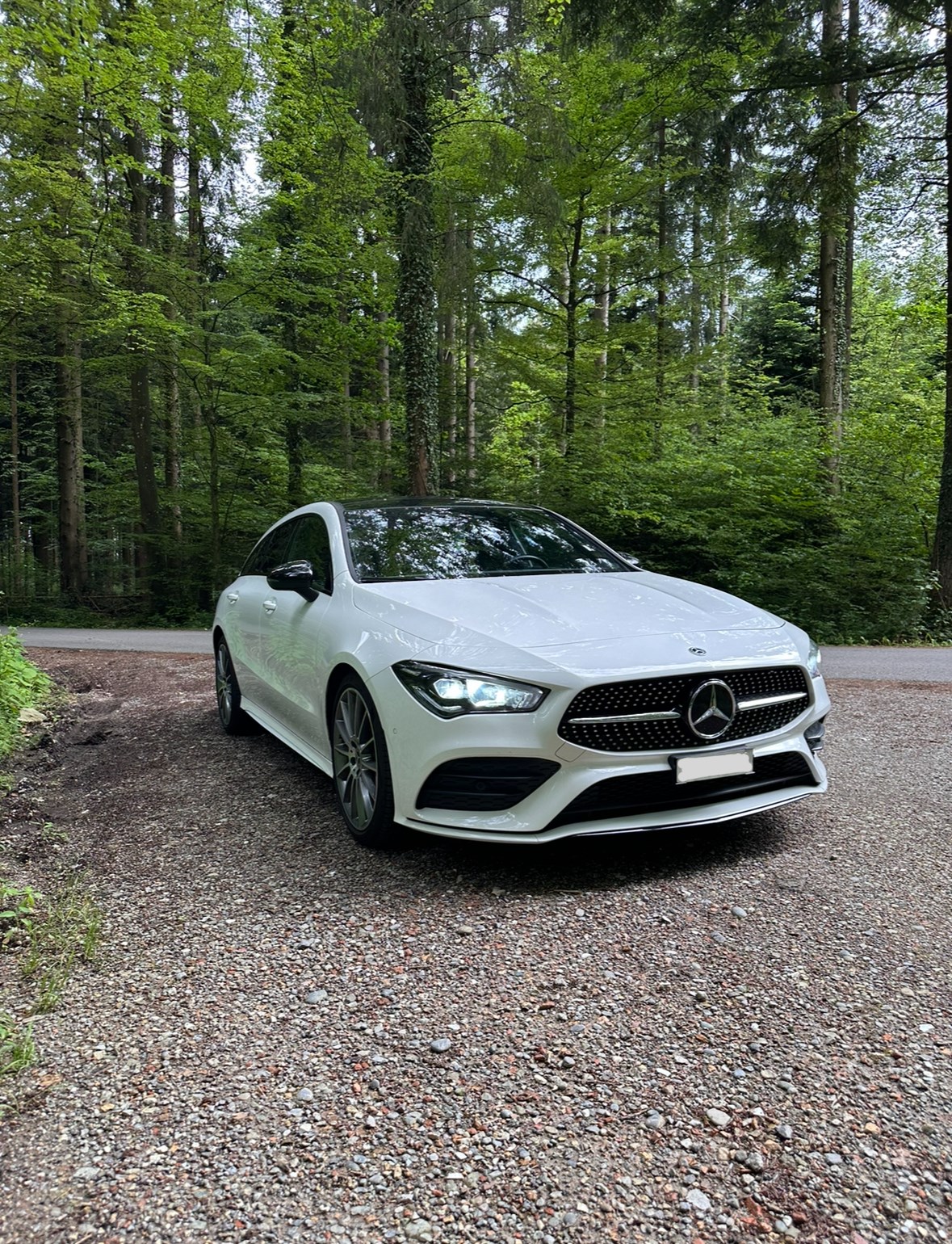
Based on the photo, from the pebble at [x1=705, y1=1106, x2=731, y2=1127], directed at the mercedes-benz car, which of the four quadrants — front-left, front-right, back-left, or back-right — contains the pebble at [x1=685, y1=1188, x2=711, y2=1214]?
back-left

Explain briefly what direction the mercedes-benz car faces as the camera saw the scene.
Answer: facing the viewer and to the right of the viewer

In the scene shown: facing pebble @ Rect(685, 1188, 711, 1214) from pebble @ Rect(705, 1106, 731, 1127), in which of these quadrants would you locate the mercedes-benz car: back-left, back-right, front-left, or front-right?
back-right

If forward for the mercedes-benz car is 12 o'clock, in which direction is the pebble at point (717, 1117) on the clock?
The pebble is roughly at 1 o'clock from the mercedes-benz car.

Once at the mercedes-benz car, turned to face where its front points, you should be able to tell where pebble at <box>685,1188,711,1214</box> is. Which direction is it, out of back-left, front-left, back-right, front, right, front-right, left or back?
front-right
